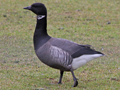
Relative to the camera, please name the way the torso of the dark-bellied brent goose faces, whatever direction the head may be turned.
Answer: to the viewer's left
